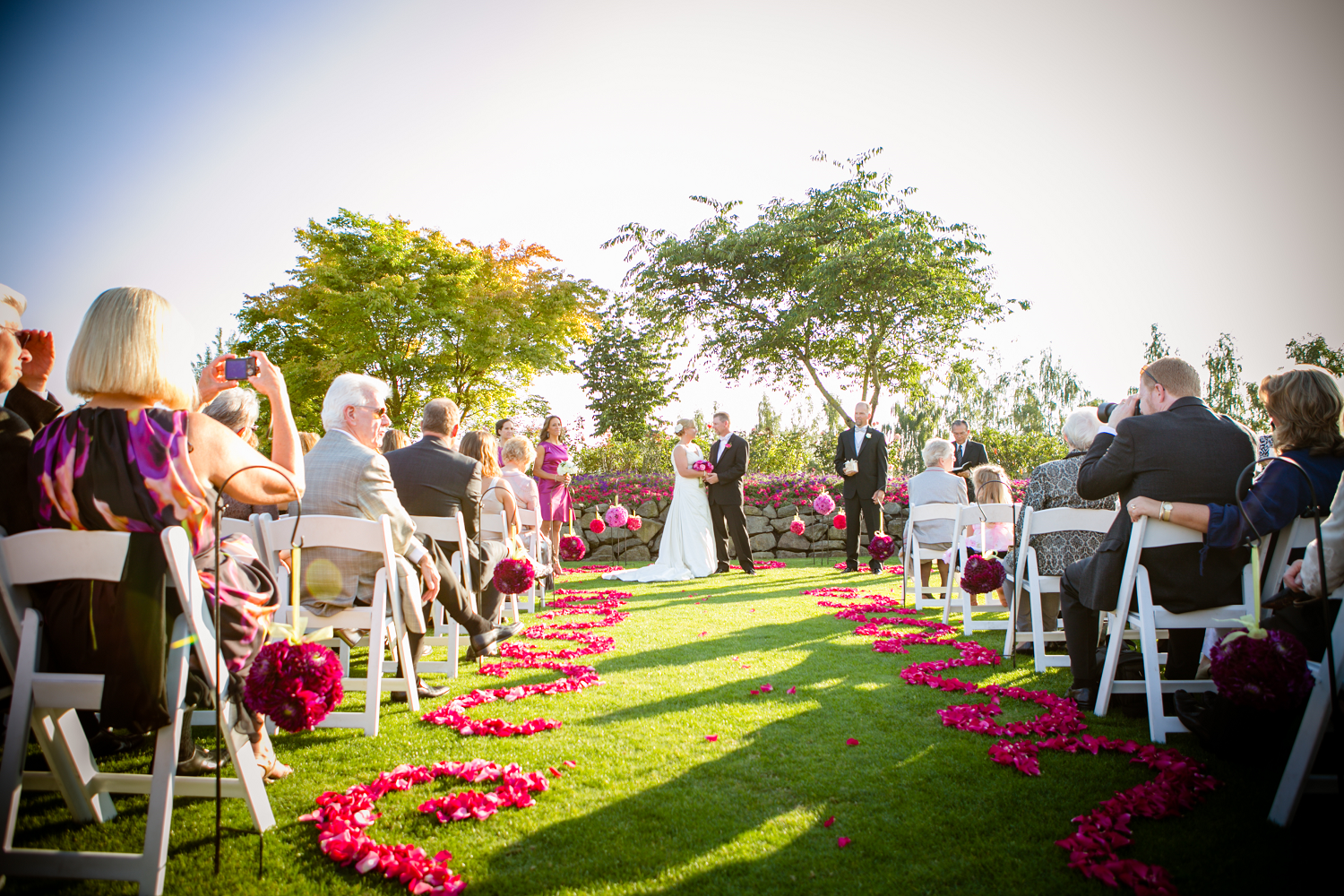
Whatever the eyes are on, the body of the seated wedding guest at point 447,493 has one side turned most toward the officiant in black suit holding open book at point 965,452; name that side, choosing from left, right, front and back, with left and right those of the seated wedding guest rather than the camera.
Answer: front

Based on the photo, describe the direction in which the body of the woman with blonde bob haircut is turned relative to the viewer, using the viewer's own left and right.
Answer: facing away from the viewer and to the right of the viewer

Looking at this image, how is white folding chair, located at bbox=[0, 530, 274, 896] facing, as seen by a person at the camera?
facing away from the viewer and to the right of the viewer

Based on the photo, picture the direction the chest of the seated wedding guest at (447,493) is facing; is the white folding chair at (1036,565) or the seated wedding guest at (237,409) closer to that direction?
the white folding chair

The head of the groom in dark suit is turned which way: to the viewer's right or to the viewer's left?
to the viewer's left

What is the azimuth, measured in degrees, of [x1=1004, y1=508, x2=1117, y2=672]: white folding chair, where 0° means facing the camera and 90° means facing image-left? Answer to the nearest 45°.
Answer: approximately 135°

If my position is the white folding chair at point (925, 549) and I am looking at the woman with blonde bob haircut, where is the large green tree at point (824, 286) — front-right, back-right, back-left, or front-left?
back-right

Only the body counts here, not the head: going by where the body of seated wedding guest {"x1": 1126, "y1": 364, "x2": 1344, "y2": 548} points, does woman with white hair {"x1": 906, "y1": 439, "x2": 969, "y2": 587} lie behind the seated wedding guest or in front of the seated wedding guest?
in front

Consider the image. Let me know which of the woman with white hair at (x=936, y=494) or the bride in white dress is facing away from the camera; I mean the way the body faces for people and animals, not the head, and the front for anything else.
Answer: the woman with white hair

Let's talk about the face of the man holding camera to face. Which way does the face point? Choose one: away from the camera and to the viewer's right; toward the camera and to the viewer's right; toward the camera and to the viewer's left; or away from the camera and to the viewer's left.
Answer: away from the camera and to the viewer's left

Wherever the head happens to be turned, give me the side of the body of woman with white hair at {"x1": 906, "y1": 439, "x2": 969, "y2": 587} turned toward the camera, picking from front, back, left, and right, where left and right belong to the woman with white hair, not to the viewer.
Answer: back

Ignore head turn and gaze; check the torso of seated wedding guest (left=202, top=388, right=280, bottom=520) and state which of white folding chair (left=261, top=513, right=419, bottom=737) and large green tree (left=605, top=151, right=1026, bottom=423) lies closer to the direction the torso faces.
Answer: the large green tree

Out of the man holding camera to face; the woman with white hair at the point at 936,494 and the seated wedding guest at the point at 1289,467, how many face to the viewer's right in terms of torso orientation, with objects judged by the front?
0

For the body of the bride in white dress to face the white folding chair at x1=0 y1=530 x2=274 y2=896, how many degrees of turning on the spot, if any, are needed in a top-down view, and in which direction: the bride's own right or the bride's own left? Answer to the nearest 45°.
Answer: approximately 90° to the bride's own right

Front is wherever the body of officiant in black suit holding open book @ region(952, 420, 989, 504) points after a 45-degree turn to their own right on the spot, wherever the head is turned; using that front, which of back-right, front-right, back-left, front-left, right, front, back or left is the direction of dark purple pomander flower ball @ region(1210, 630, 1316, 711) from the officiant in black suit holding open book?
left
